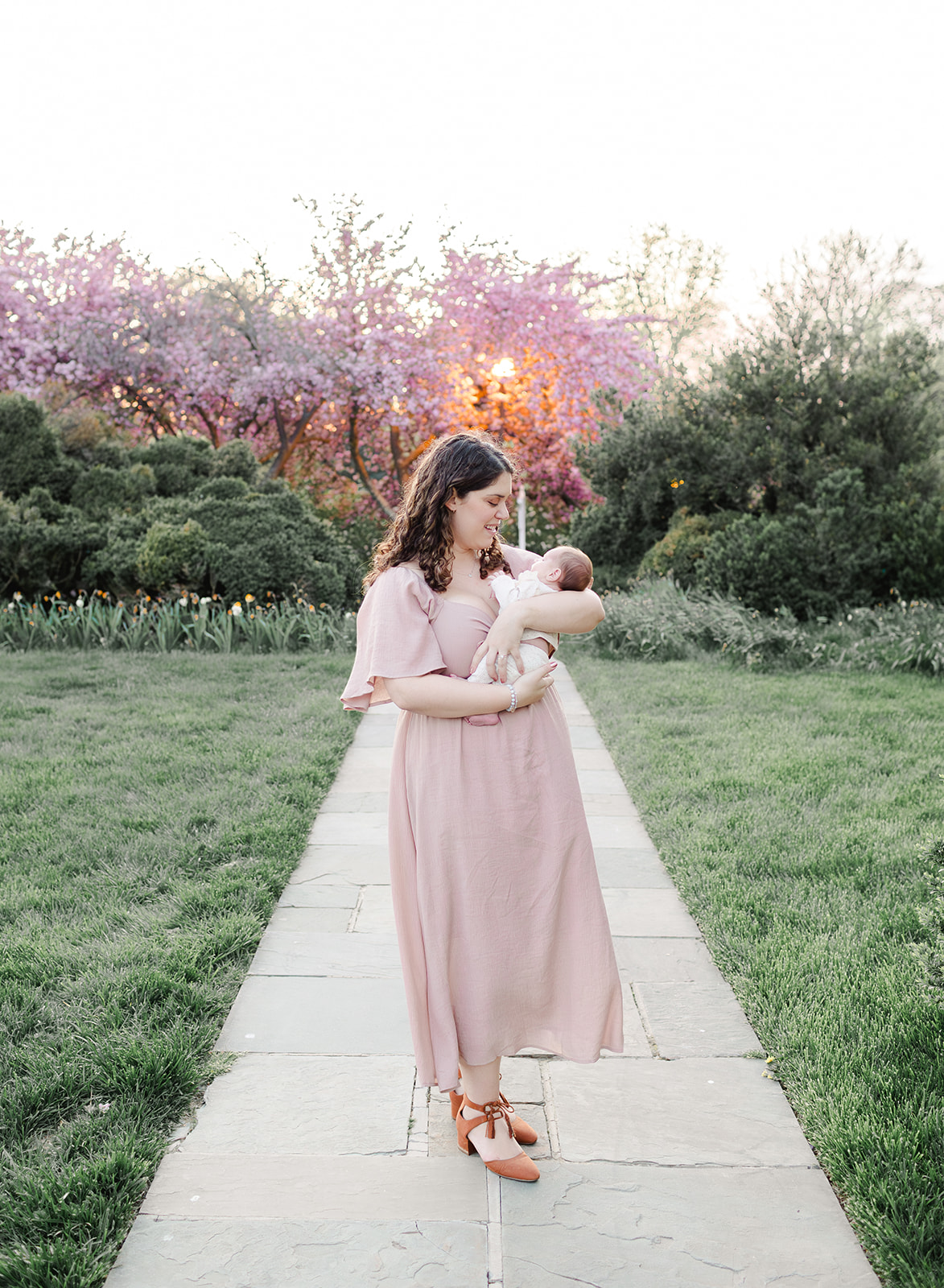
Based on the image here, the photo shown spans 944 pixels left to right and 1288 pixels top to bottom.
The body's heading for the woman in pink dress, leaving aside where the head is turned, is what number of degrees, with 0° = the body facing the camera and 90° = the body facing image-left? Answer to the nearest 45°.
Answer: approximately 315°

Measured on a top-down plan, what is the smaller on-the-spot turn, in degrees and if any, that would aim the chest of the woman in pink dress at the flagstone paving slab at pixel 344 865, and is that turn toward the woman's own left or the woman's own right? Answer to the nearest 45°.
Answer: approximately 135° to the woman's own left

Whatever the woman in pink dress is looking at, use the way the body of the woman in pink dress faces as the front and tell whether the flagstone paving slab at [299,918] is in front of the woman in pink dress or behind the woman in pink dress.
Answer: behind

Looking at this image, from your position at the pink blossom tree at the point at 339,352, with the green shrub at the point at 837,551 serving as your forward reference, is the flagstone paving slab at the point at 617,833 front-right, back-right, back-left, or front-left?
front-right

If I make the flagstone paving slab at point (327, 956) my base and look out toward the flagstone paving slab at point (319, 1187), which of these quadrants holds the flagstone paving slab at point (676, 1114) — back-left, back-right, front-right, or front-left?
front-left

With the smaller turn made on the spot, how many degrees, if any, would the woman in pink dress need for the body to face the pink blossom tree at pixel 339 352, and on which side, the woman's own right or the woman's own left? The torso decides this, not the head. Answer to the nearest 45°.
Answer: approximately 135° to the woman's own left

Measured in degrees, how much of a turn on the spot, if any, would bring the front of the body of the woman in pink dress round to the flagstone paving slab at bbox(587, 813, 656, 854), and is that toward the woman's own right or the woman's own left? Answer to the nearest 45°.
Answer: approximately 135° to the woman's own left

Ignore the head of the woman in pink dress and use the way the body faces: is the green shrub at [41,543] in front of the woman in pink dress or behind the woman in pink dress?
behind

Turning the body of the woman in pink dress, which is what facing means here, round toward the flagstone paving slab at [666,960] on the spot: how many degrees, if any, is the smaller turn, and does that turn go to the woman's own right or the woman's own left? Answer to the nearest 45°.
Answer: approximately 90° to the woman's own left
